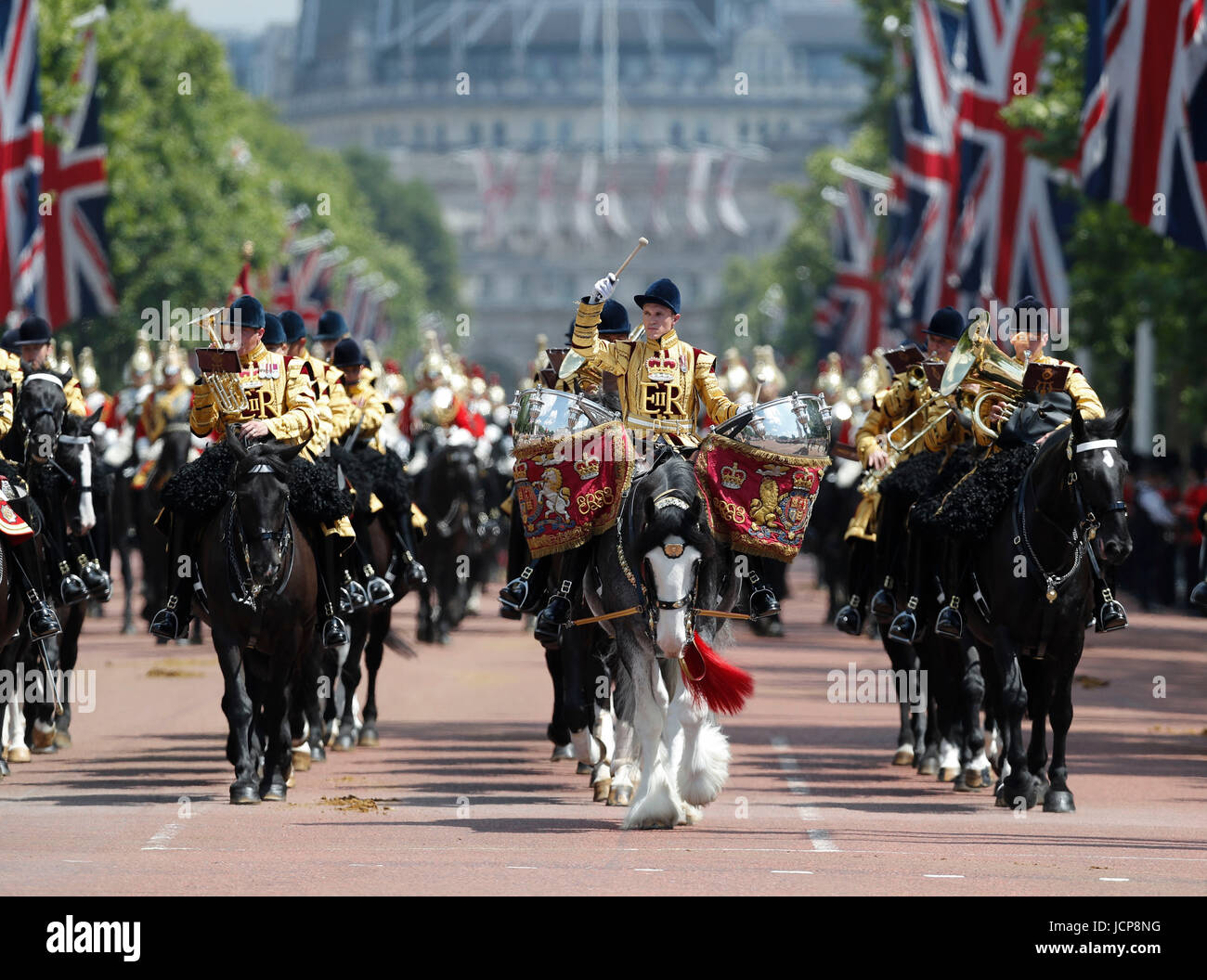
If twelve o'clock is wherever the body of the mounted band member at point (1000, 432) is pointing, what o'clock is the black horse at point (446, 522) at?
The black horse is roughly at 5 o'clock from the mounted band member.

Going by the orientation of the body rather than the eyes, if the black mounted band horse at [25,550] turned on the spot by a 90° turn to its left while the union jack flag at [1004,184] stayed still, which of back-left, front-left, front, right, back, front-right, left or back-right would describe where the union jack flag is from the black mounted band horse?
front-left

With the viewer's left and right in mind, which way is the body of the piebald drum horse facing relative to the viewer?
facing the viewer

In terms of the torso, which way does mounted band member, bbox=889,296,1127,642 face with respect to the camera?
toward the camera

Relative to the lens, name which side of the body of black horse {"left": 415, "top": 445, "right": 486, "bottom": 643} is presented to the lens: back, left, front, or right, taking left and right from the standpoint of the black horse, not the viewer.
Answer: front

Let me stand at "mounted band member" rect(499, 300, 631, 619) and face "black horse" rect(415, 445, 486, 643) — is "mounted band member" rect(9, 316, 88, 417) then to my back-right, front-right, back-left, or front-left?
front-left

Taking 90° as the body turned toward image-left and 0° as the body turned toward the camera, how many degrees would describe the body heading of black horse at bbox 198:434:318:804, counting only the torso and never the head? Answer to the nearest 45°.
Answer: approximately 0°

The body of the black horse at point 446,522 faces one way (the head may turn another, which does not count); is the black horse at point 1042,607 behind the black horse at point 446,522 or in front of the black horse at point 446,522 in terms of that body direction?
in front

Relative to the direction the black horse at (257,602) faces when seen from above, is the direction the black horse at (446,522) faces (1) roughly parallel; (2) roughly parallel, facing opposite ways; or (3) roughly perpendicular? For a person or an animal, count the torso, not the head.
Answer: roughly parallel

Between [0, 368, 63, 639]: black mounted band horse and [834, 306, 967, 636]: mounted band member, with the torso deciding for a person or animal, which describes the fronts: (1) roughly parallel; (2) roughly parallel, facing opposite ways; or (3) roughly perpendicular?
roughly parallel
